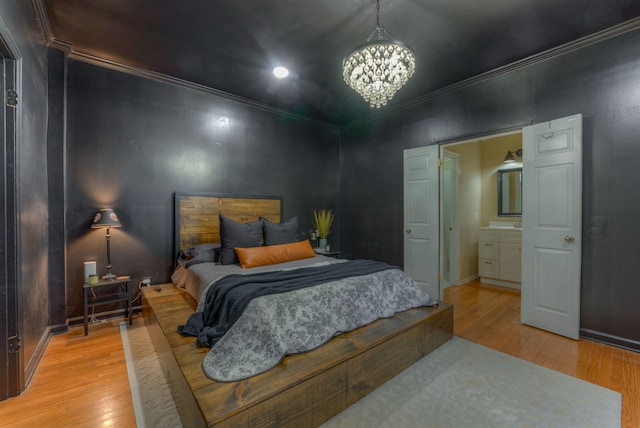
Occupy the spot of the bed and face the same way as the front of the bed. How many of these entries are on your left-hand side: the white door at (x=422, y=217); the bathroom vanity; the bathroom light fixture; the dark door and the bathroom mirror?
4

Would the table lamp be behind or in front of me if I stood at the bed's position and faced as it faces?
behind

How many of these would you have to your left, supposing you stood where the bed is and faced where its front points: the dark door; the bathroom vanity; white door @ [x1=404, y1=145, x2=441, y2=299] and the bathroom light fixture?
3

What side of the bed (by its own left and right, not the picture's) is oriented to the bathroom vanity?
left

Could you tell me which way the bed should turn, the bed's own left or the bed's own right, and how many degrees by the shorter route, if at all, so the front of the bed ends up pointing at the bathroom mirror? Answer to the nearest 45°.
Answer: approximately 90° to the bed's own left

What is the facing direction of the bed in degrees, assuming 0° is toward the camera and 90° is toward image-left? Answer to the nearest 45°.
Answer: approximately 315°

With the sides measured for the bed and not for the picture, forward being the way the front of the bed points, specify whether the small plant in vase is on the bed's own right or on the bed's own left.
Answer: on the bed's own left

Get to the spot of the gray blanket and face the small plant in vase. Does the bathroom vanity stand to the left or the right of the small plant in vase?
right

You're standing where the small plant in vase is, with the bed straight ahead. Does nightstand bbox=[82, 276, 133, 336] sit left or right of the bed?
right
